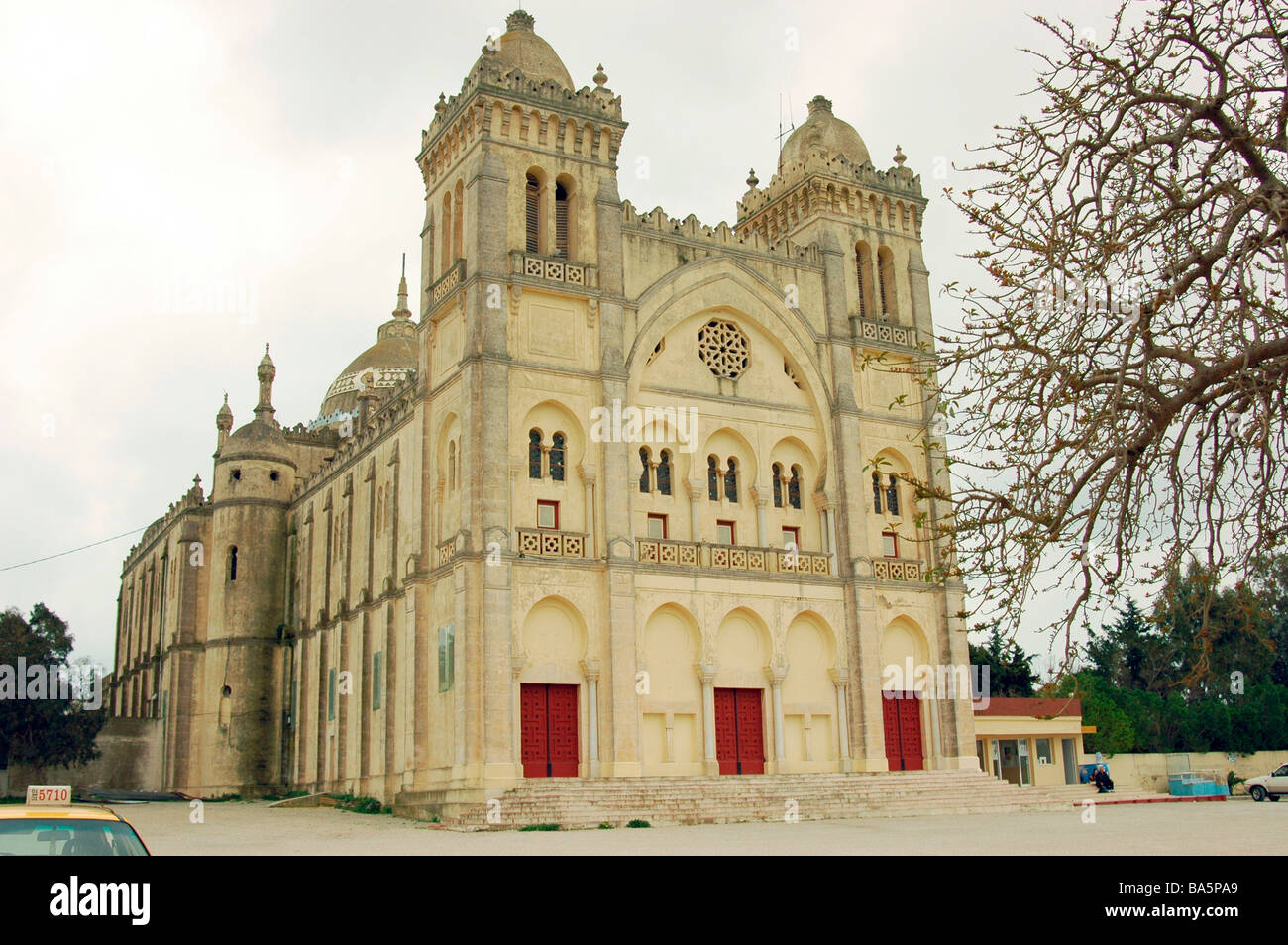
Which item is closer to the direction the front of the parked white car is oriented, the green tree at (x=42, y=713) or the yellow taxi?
the green tree

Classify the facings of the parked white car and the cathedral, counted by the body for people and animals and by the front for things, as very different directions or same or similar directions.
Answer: very different directions

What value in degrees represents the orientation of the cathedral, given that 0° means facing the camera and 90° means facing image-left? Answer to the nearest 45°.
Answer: approximately 315°

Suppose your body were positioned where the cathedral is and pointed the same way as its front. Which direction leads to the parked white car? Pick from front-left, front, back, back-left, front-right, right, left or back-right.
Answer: front-left

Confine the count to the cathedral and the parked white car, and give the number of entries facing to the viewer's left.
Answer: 1

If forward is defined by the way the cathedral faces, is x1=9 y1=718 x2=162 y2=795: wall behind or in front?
behind

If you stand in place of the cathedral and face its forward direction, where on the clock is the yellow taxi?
The yellow taxi is roughly at 2 o'clock from the cathedral.

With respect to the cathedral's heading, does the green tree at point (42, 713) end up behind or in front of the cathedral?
behind

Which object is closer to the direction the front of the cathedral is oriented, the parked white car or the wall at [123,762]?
the parked white car

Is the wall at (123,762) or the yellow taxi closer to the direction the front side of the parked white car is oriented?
the wall

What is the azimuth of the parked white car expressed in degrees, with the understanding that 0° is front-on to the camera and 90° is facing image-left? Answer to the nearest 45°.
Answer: approximately 90°
